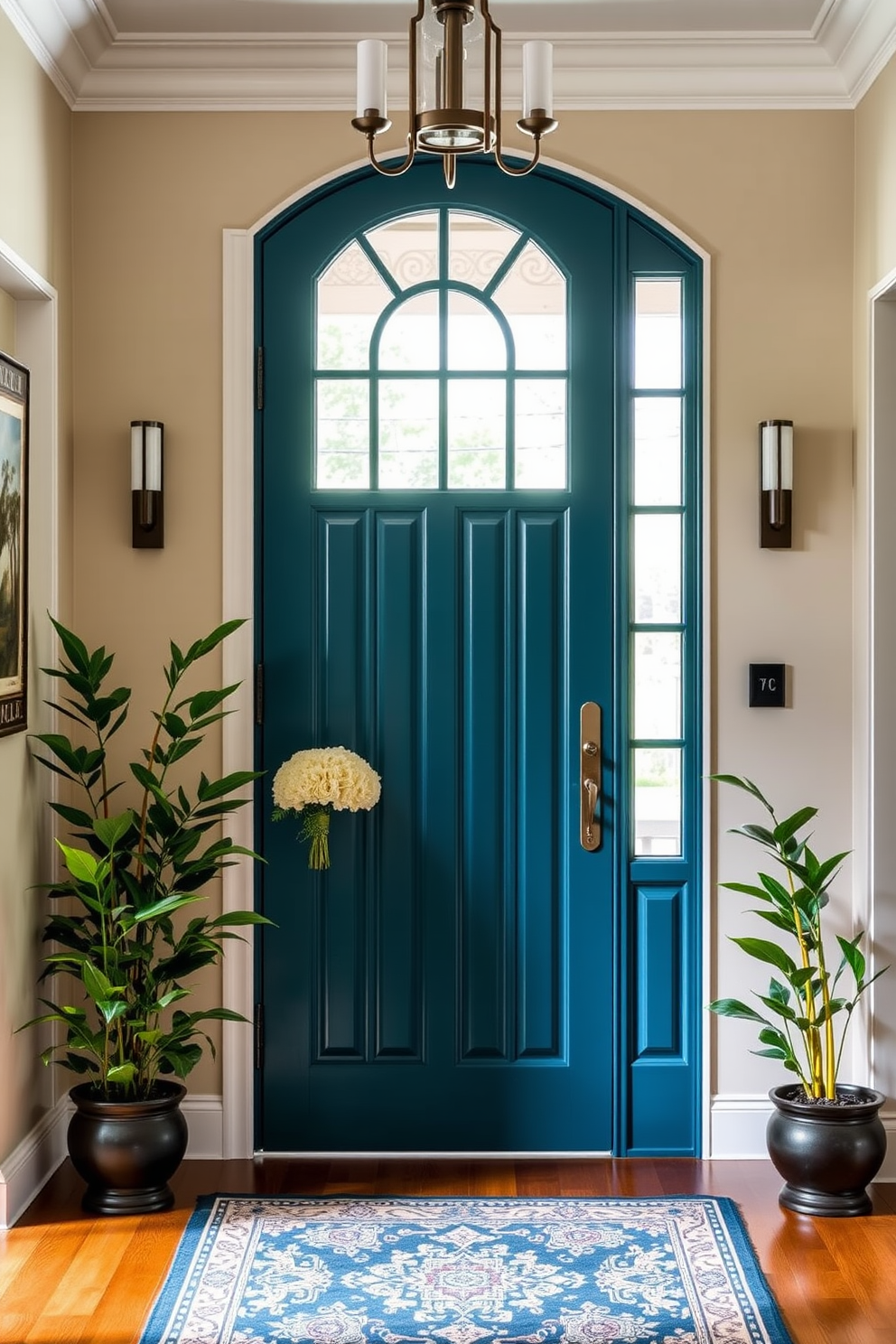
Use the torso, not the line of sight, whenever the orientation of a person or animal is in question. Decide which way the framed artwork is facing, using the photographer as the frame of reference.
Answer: facing to the right of the viewer

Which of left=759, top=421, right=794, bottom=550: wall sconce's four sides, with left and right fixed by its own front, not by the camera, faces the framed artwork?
right

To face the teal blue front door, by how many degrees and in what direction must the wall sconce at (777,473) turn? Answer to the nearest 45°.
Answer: approximately 90° to its right

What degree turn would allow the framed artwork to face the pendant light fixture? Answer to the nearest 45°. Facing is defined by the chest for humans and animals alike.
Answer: approximately 45° to its right

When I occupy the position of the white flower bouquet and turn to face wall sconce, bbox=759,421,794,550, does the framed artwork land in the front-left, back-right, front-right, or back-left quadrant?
back-right

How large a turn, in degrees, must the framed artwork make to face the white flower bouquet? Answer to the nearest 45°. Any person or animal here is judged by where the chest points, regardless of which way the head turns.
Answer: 0° — it already faces it

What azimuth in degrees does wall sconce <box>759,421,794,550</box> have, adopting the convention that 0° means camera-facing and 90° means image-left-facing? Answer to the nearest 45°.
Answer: approximately 0°

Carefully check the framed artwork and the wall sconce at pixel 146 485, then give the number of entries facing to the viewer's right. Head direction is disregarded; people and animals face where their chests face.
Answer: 1

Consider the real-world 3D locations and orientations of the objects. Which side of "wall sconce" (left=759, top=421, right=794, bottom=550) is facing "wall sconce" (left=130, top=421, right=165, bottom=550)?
right

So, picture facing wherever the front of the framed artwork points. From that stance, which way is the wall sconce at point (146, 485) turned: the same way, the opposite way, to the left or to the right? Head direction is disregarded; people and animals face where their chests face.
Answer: to the right
